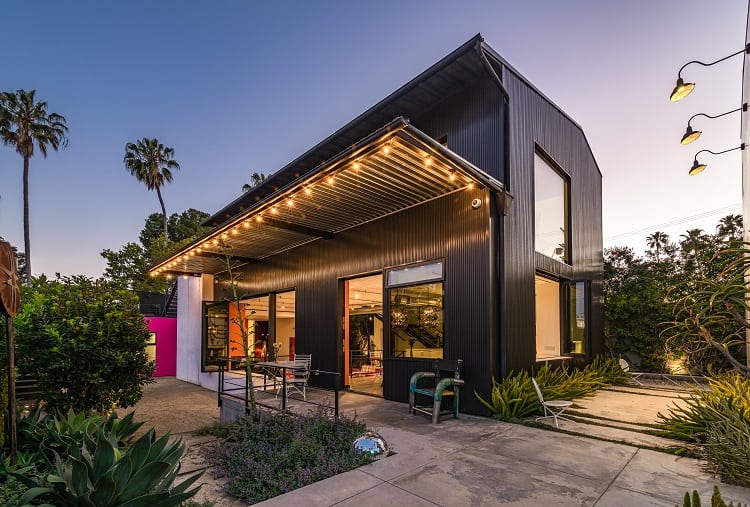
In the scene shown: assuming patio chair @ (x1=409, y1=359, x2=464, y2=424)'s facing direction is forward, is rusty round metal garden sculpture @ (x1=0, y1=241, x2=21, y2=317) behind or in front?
in front

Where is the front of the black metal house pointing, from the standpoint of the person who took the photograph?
facing the viewer and to the left of the viewer

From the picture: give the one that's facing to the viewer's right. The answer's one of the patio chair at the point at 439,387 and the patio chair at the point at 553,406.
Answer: the patio chair at the point at 553,406

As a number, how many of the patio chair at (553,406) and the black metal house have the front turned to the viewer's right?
1

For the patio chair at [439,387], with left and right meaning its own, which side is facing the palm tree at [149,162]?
right

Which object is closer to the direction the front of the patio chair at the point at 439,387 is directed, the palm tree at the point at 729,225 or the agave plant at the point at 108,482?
the agave plant

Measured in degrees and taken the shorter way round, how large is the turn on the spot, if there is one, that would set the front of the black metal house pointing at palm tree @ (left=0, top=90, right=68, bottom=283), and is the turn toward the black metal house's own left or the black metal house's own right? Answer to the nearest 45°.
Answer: approximately 90° to the black metal house's own right

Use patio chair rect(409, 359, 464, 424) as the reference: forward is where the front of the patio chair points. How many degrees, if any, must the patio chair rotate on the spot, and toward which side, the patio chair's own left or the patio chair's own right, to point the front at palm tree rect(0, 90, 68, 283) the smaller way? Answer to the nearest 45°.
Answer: approximately 90° to the patio chair's own right
